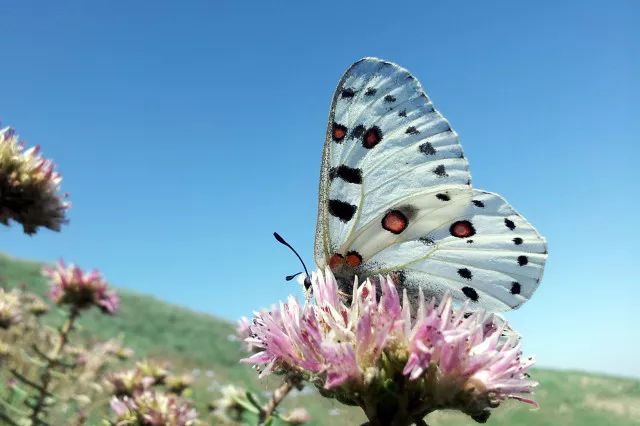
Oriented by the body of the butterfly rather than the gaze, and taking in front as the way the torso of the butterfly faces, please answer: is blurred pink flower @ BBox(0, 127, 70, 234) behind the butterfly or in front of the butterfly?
in front

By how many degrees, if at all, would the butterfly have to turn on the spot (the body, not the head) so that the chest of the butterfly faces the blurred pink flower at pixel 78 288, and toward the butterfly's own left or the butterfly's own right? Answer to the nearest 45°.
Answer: approximately 45° to the butterfly's own right

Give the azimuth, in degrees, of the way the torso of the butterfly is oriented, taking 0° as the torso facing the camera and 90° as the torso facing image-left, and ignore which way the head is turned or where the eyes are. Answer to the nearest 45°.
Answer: approximately 90°

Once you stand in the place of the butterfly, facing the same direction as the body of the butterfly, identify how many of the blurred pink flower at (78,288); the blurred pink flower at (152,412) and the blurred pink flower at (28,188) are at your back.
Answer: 0

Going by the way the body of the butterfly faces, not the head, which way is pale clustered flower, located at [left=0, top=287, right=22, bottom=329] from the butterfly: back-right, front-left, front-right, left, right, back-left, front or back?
front-right
